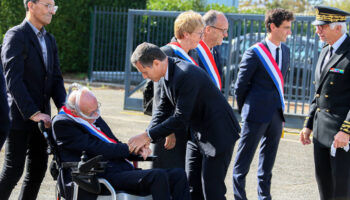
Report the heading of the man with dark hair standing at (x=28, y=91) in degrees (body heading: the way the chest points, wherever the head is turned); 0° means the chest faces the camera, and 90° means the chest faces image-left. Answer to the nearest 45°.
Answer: approximately 315°

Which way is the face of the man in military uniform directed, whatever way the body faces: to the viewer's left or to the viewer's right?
to the viewer's left

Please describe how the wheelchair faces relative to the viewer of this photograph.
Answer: facing to the right of the viewer

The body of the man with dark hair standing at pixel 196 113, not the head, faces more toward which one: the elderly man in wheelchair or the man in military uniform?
the elderly man in wheelchair

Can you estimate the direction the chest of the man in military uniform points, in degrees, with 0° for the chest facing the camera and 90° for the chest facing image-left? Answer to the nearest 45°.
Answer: approximately 45°

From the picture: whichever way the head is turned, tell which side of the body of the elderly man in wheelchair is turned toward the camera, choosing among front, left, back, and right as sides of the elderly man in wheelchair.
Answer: right

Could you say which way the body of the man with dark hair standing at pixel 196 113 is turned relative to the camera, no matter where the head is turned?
to the viewer's left

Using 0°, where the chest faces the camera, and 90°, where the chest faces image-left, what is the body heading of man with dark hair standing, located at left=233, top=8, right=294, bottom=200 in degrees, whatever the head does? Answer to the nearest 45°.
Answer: approximately 315°

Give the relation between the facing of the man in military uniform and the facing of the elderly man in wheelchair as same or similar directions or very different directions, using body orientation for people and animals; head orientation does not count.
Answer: very different directions

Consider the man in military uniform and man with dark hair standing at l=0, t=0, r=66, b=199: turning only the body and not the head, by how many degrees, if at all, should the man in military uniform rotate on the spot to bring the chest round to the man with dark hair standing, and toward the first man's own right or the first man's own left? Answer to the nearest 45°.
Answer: approximately 45° to the first man's own right

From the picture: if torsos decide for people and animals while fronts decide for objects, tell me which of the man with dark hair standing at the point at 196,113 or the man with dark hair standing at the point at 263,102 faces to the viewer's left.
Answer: the man with dark hair standing at the point at 196,113
